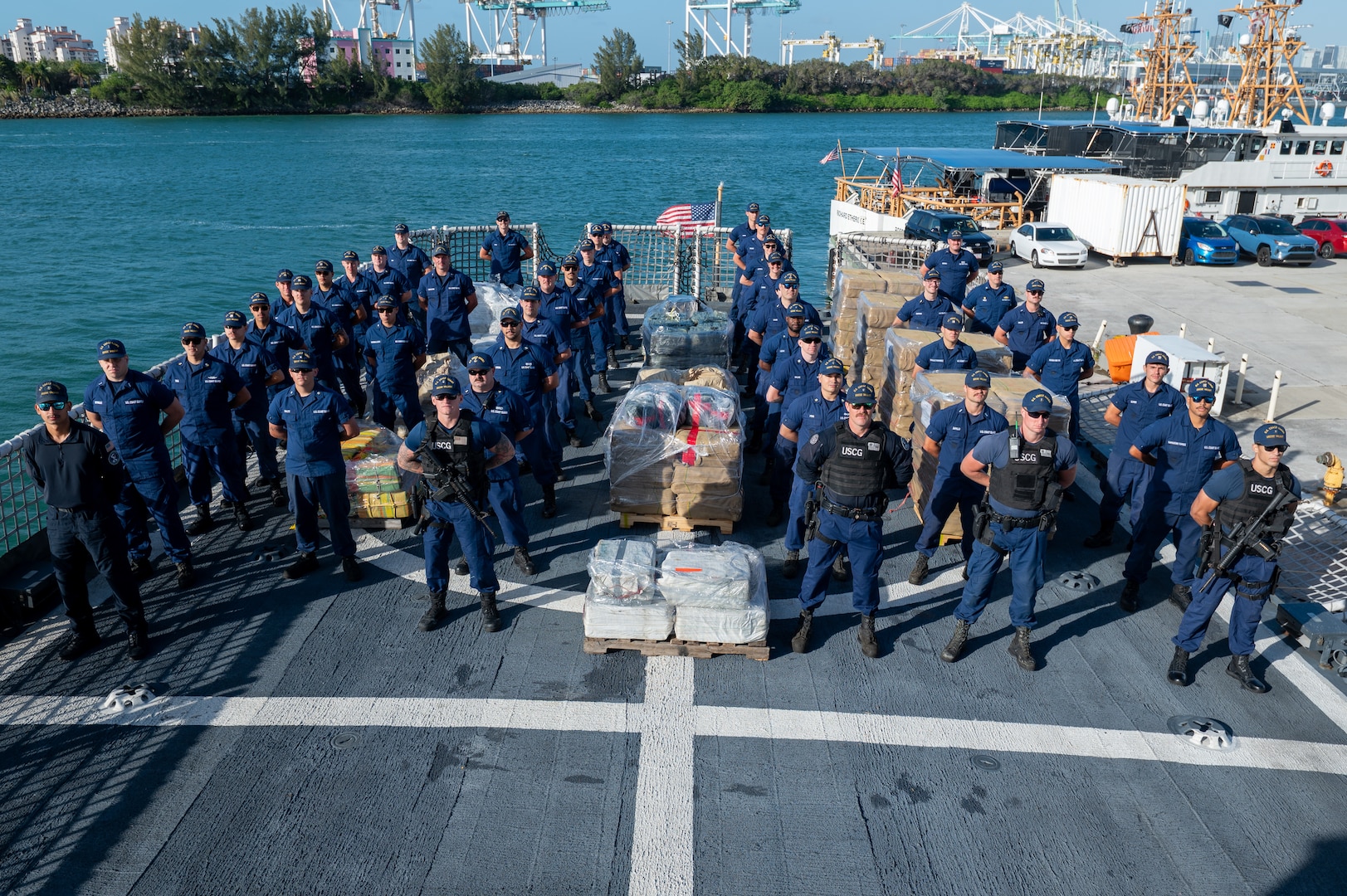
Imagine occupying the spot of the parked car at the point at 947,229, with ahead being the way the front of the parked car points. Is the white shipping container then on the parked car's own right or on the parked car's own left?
on the parked car's own left

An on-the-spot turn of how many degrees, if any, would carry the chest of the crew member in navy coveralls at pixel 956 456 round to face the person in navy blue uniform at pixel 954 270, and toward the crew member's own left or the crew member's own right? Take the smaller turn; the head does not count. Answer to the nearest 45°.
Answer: approximately 180°

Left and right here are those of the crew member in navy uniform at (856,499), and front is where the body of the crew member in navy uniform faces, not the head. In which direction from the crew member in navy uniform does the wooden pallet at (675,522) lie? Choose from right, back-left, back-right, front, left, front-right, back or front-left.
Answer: back-right

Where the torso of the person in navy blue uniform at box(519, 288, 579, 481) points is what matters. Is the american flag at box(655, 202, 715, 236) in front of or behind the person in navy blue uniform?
behind

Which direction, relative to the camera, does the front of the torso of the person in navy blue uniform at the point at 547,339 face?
toward the camera

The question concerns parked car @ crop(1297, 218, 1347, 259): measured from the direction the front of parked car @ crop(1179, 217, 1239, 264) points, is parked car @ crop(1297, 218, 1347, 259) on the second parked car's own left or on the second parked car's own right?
on the second parked car's own left

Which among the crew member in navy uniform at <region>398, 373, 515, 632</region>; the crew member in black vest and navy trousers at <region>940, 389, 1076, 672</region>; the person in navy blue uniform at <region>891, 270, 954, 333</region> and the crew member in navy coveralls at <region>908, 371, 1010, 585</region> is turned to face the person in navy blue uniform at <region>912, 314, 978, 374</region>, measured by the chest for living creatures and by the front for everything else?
the person in navy blue uniform at <region>891, 270, 954, 333</region>

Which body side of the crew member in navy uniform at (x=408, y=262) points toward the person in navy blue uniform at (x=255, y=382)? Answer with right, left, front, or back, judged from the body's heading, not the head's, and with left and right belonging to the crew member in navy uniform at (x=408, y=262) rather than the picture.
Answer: front

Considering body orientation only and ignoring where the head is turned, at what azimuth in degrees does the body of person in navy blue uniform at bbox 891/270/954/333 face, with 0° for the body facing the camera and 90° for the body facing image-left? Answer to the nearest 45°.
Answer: approximately 0°

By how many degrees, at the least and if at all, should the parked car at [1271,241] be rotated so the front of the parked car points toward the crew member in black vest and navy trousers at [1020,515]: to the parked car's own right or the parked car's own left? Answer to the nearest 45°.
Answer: approximately 45° to the parked car's own right

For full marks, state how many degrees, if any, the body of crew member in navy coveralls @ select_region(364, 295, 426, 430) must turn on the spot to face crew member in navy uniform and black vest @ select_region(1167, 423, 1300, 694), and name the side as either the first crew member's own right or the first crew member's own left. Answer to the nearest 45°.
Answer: approximately 45° to the first crew member's own left
